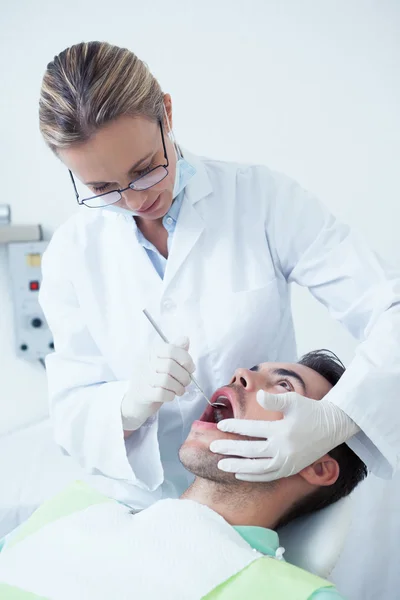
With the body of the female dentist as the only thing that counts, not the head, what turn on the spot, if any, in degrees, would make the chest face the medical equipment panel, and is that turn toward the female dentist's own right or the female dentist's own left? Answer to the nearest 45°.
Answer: approximately 135° to the female dentist's own right

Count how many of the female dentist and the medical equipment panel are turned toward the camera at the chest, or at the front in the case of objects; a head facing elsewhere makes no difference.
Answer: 2

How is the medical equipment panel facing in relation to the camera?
toward the camera

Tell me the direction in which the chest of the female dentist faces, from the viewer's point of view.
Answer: toward the camera
